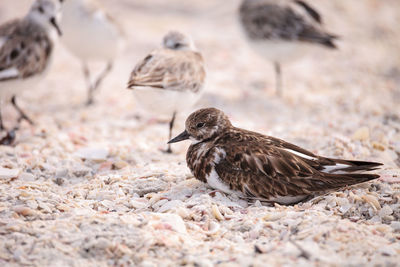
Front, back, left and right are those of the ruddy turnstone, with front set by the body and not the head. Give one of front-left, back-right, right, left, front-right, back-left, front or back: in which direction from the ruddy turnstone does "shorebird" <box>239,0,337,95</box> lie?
right

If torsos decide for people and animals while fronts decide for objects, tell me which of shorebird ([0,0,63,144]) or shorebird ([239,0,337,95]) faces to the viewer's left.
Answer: shorebird ([239,0,337,95])

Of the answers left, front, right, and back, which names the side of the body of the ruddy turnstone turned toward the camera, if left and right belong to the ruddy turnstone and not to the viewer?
left

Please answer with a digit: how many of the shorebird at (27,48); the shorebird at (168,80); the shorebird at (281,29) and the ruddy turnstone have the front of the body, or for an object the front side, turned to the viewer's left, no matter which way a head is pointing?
2

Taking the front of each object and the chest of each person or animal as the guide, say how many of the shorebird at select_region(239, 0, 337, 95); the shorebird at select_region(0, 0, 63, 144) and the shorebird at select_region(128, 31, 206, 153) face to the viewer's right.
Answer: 2

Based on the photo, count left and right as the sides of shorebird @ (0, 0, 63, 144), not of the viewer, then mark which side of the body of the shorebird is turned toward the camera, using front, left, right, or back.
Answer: right

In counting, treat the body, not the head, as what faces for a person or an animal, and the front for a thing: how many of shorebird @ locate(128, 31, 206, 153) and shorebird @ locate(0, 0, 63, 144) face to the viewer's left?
0

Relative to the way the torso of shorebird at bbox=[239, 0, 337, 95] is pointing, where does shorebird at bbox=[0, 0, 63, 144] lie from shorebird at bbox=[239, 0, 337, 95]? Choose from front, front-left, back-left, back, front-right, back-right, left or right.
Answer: front-left

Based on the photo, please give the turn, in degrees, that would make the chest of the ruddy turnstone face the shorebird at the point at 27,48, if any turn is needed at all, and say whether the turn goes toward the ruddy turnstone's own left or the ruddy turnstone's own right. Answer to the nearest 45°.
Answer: approximately 45° to the ruddy turnstone's own right

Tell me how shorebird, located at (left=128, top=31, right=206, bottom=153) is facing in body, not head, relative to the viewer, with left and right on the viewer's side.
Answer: facing to the right of the viewer

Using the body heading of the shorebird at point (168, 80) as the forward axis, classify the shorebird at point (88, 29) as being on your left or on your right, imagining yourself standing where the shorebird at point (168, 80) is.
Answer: on your left

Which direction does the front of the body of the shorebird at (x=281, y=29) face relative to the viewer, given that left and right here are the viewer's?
facing to the left of the viewer
